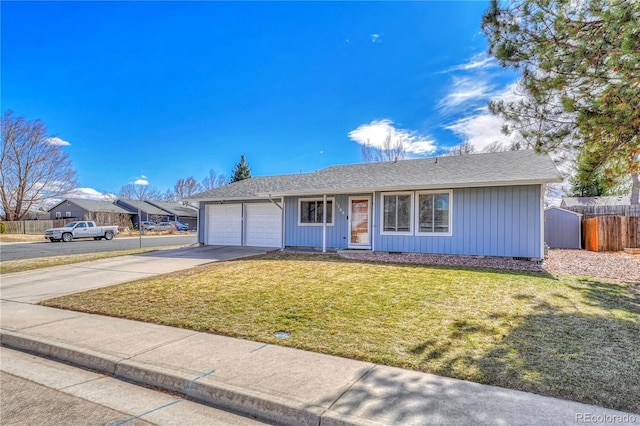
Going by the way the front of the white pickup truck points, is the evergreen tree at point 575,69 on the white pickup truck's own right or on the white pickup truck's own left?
on the white pickup truck's own left

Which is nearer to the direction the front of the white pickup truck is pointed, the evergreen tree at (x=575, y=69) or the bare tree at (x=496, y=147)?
the evergreen tree

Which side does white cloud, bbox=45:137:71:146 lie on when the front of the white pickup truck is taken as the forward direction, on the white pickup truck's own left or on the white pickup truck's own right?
on the white pickup truck's own right

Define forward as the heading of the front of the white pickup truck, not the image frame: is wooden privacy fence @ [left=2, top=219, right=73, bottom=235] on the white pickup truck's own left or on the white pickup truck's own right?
on the white pickup truck's own right

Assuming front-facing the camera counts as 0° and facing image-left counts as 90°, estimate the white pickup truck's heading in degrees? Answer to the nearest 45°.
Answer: approximately 45°

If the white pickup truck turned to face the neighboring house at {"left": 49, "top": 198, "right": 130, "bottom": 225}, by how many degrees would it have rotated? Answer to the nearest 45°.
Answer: approximately 135° to its right

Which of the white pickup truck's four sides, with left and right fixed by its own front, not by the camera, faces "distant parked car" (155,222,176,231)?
back

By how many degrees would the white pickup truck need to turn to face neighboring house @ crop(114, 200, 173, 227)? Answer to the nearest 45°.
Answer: approximately 135° to its right
